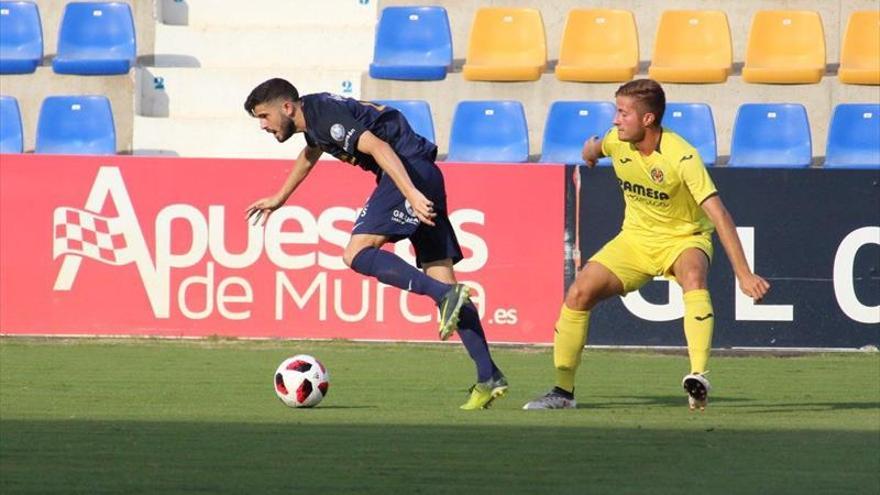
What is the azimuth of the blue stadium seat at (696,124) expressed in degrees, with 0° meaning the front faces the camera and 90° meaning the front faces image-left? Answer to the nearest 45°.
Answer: approximately 0°

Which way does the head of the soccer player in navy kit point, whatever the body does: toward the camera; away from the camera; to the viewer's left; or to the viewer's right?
to the viewer's left

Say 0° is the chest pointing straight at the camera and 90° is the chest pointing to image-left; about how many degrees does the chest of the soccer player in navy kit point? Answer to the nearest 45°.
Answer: approximately 90°

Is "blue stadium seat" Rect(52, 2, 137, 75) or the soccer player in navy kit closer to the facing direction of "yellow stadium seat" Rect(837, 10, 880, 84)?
the soccer player in navy kit

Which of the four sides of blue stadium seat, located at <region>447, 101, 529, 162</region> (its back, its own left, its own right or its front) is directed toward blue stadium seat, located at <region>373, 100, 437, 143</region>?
right

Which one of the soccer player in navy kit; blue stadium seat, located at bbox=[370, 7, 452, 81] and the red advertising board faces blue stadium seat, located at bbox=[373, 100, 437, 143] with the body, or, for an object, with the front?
blue stadium seat, located at bbox=[370, 7, 452, 81]

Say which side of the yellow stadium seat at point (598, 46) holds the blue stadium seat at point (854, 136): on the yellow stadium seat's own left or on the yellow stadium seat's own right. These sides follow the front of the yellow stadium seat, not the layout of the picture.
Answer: on the yellow stadium seat's own left

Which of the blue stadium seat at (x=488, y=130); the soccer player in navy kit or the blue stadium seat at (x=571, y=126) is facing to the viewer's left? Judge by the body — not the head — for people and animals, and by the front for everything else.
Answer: the soccer player in navy kit
